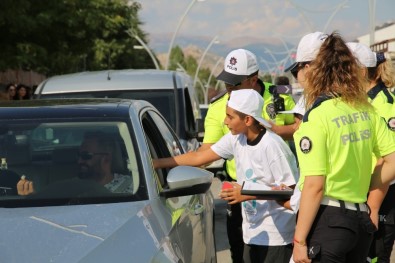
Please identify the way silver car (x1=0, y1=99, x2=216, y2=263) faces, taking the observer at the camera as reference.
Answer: facing the viewer and to the left of the viewer

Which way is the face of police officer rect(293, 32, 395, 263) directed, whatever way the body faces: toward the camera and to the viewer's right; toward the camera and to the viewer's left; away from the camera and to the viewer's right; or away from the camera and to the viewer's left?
away from the camera and to the viewer's left

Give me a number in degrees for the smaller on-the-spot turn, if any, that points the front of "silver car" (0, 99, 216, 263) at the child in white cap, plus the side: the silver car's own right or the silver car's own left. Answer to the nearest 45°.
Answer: approximately 135° to the silver car's own left

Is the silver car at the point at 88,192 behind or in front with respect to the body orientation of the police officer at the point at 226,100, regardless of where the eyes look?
in front

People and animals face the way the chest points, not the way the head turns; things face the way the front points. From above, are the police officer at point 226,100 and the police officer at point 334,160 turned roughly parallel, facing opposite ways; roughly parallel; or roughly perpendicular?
roughly perpendicular

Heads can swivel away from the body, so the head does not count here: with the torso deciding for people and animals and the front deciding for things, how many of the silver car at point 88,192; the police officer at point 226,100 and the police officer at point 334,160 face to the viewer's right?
0

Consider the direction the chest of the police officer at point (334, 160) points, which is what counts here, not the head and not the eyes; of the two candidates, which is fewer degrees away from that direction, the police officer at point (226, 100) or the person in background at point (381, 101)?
the police officer

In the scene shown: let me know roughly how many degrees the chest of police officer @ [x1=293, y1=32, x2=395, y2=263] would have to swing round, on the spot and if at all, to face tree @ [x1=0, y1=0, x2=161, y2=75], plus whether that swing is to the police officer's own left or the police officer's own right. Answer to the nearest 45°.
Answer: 0° — they already face it

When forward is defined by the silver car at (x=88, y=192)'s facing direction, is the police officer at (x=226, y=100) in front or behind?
behind

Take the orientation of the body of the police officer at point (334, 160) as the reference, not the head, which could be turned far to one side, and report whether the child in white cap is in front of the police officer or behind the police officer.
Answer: in front

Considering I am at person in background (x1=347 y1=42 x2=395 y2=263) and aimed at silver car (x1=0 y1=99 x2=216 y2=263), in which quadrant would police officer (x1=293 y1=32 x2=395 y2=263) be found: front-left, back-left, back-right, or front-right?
front-left

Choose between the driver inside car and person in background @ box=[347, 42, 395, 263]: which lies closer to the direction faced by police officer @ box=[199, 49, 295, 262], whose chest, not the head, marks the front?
the driver inside car

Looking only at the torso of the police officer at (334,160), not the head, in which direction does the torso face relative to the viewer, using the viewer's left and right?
facing away from the viewer and to the left of the viewer
